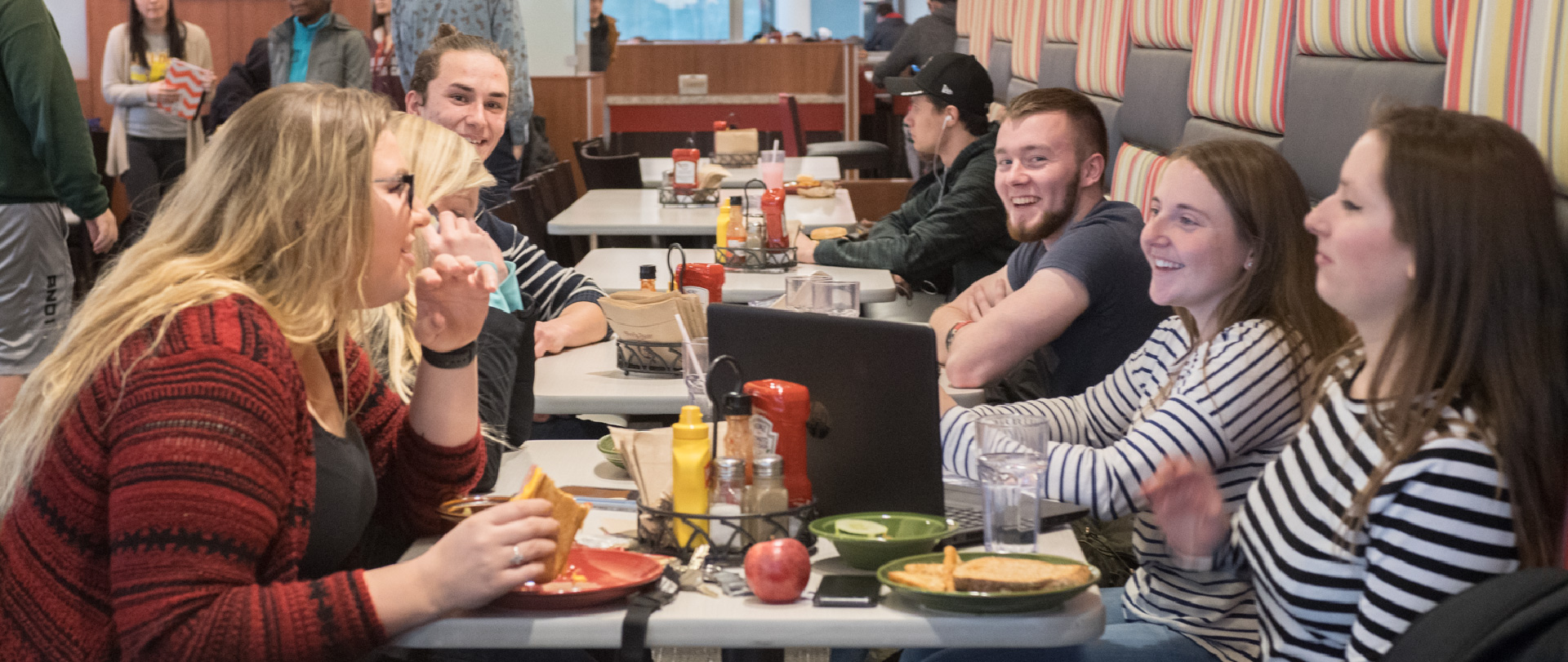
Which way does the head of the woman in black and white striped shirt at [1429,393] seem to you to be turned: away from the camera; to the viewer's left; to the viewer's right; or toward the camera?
to the viewer's left

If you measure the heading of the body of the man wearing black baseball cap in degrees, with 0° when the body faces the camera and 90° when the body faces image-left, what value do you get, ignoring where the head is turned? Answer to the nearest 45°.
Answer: approximately 90°

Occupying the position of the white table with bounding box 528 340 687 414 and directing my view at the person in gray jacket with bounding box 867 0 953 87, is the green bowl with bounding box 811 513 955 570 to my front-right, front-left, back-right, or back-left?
back-right

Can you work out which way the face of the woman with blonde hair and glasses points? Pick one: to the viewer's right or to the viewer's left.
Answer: to the viewer's right

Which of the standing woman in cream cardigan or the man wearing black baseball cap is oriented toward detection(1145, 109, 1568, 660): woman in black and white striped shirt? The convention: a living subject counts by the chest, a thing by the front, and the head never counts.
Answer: the standing woman in cream cardigan

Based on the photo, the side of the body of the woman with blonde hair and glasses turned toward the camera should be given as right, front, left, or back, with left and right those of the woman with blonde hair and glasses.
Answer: right

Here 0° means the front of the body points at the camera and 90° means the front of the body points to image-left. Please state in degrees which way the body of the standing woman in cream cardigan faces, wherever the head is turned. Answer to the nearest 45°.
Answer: approximately 0°

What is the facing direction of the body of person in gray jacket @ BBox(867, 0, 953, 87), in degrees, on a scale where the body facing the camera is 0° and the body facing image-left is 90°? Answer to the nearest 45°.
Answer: approximately 90°

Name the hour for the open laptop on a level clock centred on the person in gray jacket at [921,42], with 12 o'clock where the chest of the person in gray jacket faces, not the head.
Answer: The open laptop is roughly at 9 o'clock from the person in gray jacket.

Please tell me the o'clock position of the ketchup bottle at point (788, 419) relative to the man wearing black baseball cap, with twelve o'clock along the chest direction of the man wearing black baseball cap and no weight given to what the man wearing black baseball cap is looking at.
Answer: The ketchup bottle is roughly at 9 o'clock from the man wearing black baseball cap.
